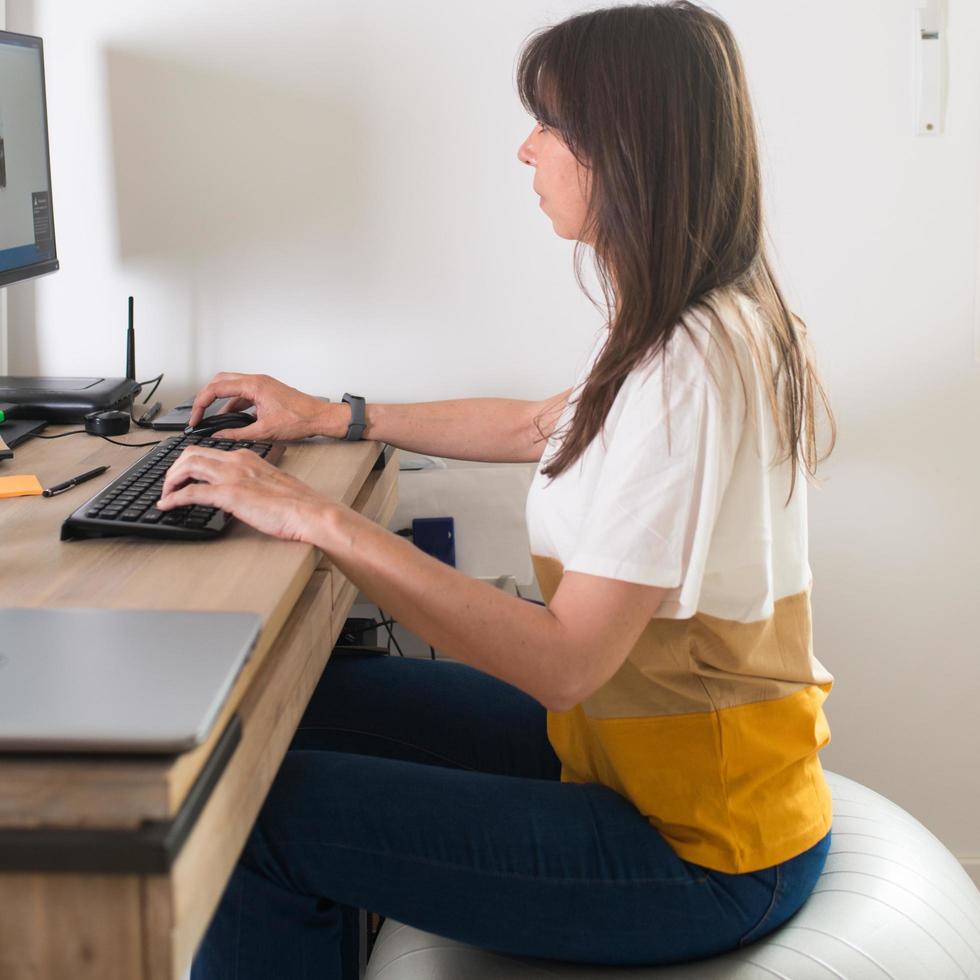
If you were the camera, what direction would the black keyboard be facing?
facing to the right of the viewer

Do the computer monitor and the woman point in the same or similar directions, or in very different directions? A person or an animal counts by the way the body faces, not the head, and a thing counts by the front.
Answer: very different directions

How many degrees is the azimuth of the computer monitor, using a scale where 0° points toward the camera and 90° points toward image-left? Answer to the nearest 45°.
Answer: approximately 315°

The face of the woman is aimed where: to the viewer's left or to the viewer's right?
to the viewer's left

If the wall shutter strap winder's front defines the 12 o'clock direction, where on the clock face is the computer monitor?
The computer monitor is roughly at 2 o'clock from the wall shutter strap winder.

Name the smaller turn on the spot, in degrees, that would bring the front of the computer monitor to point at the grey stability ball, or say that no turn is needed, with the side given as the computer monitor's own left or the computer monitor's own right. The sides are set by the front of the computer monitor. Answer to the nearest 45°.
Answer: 0° — it already faces it

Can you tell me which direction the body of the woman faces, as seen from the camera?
to the viewer's left

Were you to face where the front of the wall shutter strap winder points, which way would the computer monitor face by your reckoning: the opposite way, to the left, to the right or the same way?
to the left
